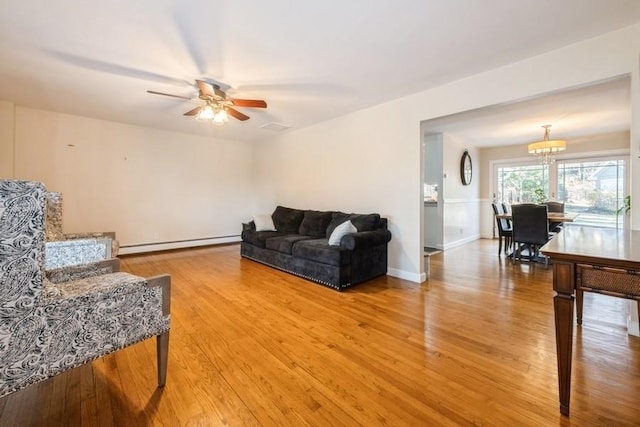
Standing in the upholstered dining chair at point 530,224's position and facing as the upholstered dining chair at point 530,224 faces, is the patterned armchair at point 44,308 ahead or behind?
behind

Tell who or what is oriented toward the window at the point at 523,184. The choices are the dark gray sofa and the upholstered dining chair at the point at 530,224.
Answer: the upholstered dining chair

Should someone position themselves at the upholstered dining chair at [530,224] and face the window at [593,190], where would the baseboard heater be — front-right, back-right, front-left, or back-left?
back-left

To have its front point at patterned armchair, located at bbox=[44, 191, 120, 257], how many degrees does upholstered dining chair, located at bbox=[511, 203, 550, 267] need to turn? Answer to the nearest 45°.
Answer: approximately 135° to its left

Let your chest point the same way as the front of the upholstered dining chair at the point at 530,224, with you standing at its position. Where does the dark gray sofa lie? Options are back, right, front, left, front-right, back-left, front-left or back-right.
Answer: back-left

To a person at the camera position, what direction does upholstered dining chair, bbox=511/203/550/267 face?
facing away from the viewer

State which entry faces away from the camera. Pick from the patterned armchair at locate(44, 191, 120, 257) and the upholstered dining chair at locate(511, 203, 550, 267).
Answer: the upholstered dining chair

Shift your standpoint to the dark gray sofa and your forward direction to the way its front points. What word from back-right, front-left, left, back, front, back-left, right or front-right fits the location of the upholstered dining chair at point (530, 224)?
back-left

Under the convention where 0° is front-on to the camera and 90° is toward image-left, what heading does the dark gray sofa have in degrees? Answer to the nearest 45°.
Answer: approximately 45°

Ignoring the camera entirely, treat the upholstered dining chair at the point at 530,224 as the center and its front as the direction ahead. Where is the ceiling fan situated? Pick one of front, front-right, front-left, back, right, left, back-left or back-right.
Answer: back-left

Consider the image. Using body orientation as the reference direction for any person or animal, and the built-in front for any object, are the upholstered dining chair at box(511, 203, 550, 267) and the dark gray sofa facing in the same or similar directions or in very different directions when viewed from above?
very different directions

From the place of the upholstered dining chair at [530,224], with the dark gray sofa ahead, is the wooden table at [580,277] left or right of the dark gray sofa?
left

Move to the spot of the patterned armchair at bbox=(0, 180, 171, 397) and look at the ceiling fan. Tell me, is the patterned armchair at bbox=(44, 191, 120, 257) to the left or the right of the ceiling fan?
left

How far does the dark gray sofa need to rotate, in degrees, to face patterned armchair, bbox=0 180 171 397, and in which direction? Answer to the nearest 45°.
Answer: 0° — it already faces it

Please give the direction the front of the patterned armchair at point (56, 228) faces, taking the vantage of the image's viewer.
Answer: facing to the right of the viewer
